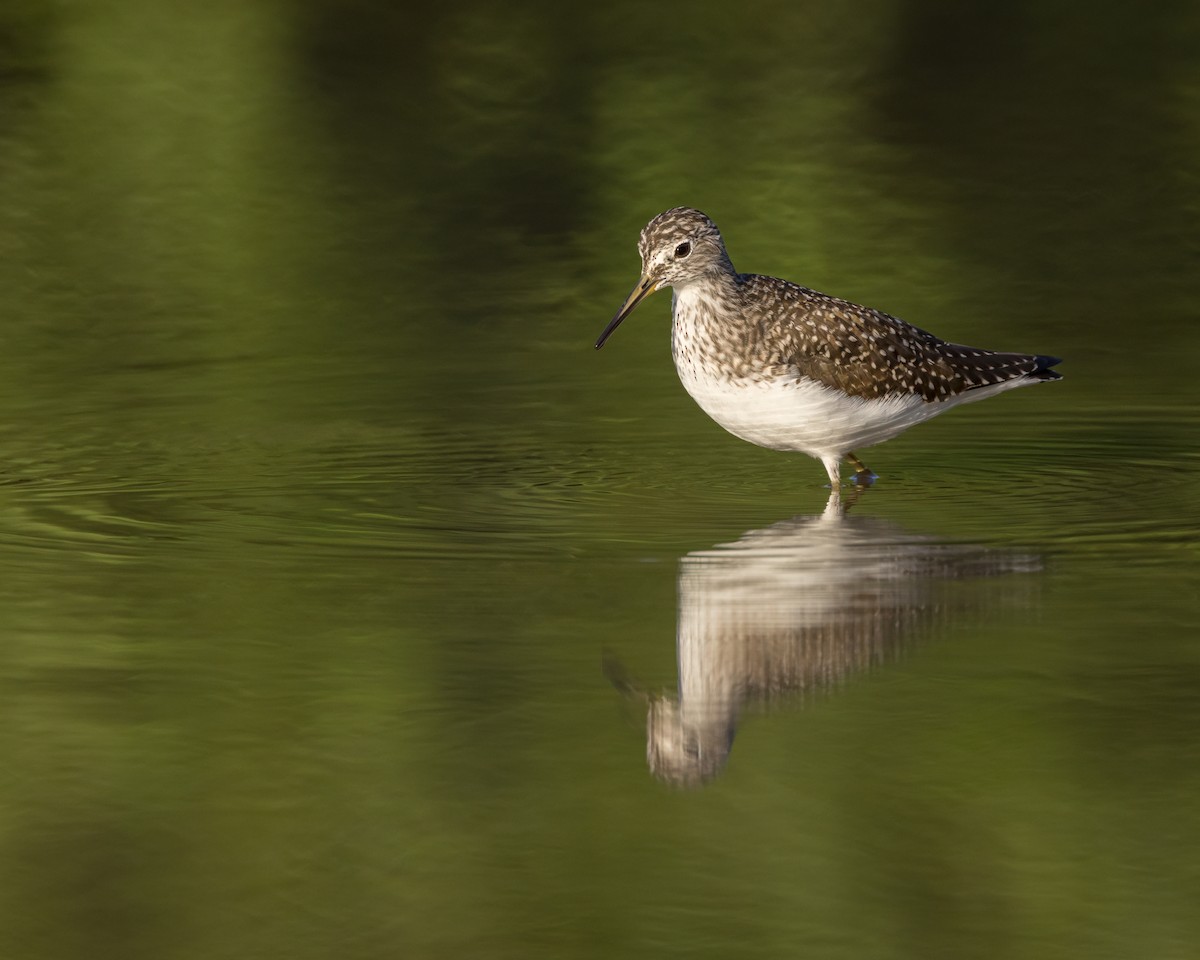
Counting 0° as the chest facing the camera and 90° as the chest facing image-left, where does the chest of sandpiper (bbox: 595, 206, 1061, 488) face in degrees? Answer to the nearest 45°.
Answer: approximately 90°
